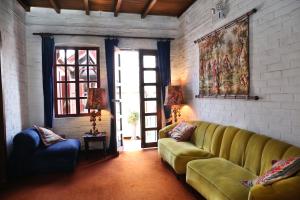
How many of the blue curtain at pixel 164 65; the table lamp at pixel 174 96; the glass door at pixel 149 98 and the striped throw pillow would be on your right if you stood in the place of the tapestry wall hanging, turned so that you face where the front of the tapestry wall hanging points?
3

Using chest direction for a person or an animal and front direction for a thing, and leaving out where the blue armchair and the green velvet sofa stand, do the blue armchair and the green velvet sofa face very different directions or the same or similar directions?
very different directions

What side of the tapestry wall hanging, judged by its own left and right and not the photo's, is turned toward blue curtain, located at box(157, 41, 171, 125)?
right

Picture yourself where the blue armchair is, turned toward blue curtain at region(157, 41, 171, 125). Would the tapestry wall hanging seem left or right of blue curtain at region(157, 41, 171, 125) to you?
right

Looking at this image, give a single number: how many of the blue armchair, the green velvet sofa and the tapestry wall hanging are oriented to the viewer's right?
1

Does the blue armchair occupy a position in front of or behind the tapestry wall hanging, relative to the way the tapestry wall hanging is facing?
in front

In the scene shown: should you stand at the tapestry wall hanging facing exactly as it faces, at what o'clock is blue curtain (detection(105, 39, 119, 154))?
The blue curtain is roughly at 2 o'clock from the tapestry wall hanging.

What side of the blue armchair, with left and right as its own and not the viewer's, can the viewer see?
right

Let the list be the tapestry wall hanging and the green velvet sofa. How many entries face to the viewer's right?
0

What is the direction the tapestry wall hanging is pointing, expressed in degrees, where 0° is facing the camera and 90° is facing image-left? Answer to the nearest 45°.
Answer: approximately 45°

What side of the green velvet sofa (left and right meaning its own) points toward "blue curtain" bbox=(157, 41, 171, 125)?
right

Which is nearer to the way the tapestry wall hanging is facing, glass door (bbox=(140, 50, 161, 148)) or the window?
the window

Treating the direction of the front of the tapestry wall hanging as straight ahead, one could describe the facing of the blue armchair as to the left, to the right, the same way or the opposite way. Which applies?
the opposite way

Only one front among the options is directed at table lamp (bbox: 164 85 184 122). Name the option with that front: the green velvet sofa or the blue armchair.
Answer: the blue armchair
